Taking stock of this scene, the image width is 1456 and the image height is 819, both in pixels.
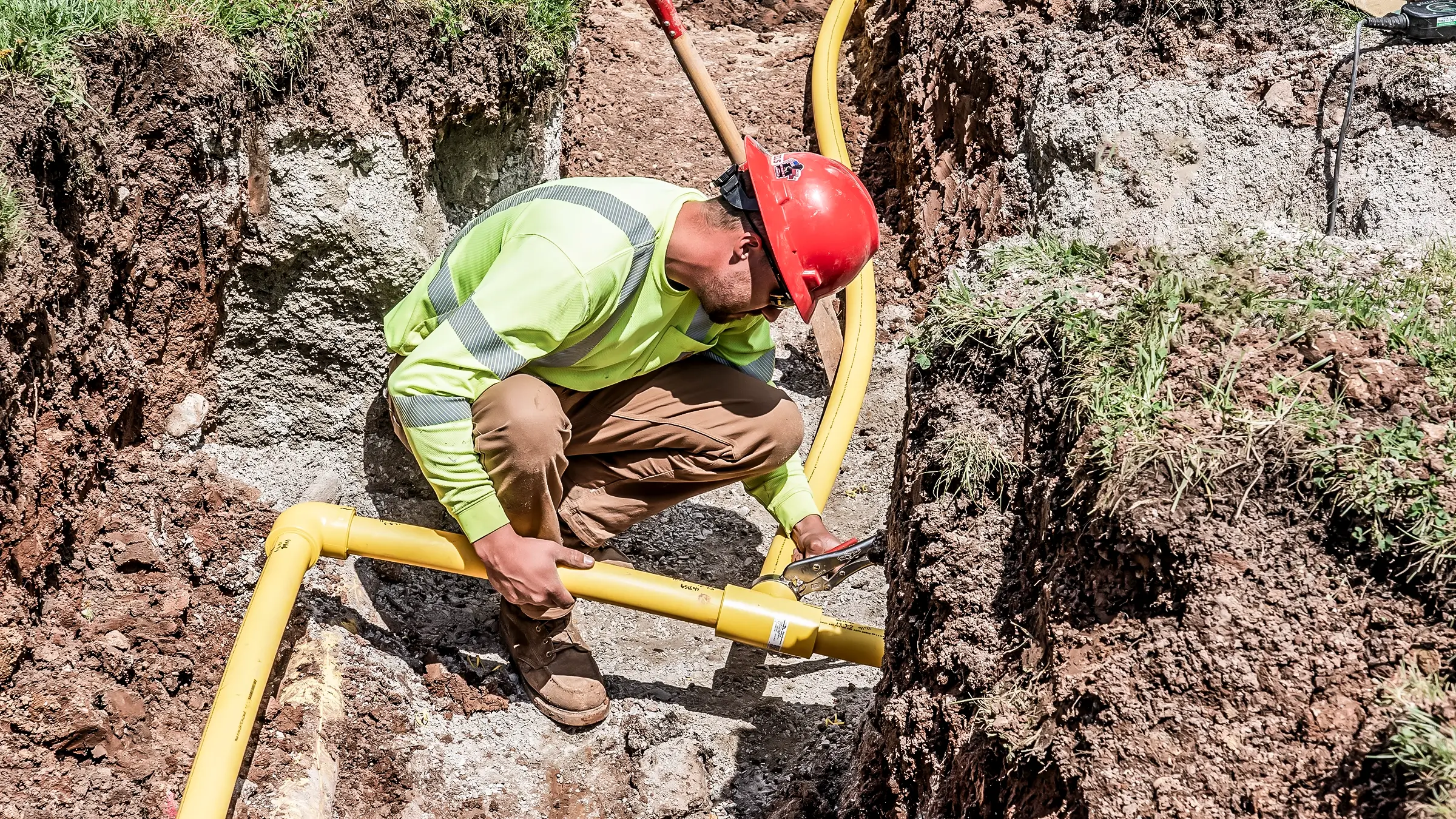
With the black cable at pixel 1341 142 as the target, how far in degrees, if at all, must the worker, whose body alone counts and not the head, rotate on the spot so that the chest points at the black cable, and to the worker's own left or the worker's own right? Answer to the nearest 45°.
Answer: approximately 45° to the worker's own left

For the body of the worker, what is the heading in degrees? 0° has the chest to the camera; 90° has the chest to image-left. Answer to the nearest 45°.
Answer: approximately 315°

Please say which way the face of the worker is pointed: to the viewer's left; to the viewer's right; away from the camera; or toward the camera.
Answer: to the viewer's right

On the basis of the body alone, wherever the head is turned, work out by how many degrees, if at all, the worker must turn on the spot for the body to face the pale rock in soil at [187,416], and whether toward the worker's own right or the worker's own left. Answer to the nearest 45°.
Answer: approximately 180°

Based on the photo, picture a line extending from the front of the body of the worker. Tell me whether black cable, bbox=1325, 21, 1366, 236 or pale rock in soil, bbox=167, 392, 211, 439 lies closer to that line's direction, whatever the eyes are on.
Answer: the black cable

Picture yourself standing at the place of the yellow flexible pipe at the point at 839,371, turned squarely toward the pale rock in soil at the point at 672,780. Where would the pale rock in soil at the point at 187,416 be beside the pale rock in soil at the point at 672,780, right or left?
right
